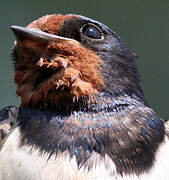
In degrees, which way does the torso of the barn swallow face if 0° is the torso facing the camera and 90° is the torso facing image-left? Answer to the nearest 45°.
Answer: approximately 45°
